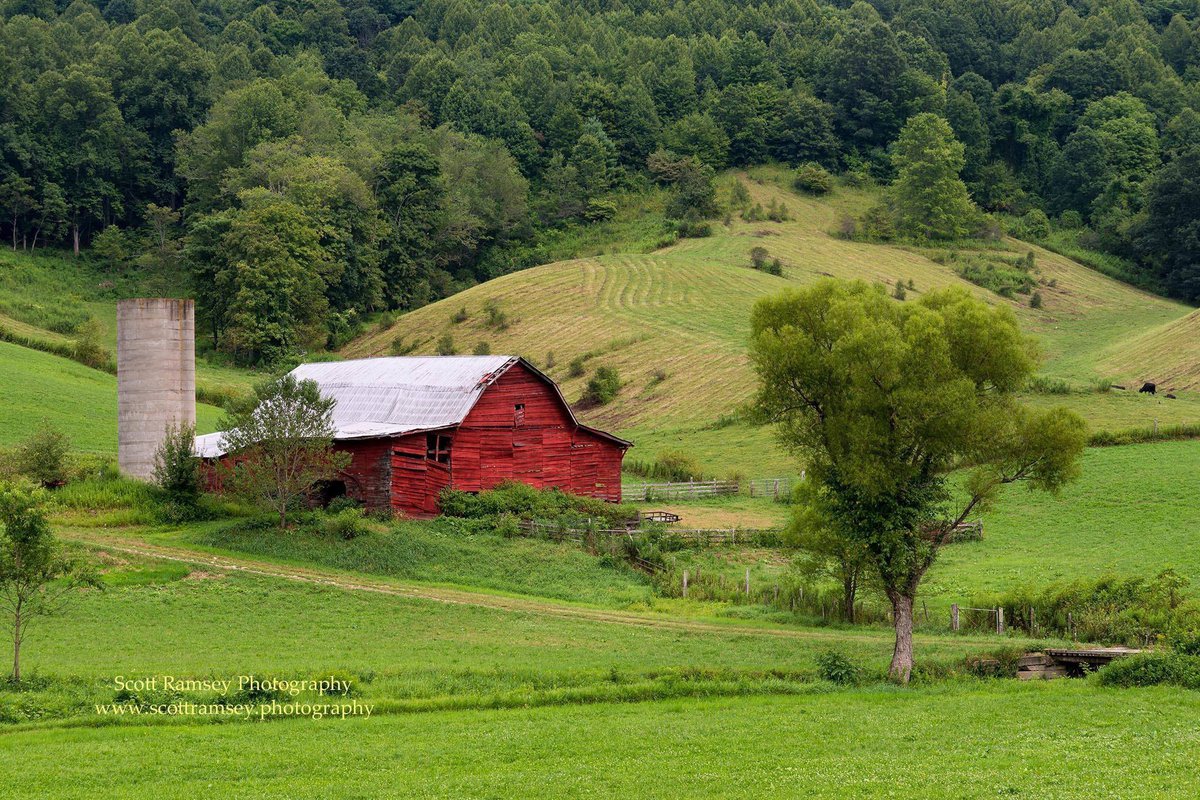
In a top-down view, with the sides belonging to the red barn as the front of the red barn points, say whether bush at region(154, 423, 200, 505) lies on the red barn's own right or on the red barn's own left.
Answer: on the red barn's own right

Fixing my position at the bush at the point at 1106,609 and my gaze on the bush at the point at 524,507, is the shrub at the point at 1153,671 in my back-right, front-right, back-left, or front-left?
back-left

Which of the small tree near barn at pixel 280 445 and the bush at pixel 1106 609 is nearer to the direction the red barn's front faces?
the bush

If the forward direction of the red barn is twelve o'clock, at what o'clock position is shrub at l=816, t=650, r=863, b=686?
The shrub is roughly at 1 o'clock from the red barn.

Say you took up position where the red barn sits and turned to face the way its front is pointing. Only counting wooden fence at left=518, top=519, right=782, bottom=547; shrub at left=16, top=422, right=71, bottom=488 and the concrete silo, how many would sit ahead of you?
1

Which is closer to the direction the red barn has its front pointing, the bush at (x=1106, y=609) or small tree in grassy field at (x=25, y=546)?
the bush

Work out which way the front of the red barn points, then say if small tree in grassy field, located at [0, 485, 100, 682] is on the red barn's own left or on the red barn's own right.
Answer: on the red barn's own right

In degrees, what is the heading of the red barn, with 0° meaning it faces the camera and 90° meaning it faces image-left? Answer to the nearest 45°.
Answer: approximately 315°

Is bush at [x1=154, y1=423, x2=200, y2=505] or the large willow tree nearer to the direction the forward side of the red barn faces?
the large willow tree

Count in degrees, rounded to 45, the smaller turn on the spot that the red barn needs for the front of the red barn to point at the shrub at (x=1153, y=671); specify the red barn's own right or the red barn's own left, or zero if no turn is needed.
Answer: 0° — it already faces it

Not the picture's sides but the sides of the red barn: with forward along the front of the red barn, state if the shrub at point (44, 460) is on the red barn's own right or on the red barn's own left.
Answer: on the red barn's own right

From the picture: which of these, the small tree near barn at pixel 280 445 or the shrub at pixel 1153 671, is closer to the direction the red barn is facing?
the shrub

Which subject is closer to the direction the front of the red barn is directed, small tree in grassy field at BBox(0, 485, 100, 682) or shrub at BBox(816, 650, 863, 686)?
the shrub

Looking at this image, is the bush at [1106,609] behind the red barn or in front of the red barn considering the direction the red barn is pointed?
in front

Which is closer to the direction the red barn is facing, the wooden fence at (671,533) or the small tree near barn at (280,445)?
the wooden fence
